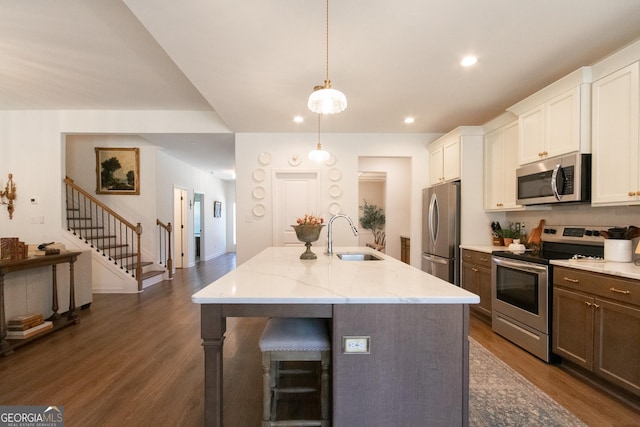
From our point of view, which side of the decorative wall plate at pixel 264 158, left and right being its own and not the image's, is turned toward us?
front

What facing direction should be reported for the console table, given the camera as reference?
facing the viewer and to the right of the viewer

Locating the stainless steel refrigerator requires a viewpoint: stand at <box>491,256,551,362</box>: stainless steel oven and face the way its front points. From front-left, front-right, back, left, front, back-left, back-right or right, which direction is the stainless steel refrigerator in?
right

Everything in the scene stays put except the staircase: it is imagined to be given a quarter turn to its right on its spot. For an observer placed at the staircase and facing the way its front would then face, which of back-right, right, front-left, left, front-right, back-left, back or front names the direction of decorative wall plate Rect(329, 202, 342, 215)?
left

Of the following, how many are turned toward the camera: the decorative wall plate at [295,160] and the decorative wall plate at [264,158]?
2

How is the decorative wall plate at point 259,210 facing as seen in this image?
toward the camera

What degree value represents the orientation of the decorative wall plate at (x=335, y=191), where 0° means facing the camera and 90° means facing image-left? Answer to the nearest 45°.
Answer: approximately 0°

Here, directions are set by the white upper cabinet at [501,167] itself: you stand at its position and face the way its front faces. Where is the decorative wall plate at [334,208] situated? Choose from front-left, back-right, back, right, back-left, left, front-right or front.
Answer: front-right

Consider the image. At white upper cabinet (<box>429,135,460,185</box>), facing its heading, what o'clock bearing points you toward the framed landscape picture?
The framed landscape picture is roughly at 1 o'clock from the white upper cabinet.

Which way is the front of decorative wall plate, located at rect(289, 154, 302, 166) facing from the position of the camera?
facing the viewer

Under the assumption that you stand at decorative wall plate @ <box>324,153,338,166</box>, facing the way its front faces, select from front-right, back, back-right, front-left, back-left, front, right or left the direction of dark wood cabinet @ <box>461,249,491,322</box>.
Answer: front-left

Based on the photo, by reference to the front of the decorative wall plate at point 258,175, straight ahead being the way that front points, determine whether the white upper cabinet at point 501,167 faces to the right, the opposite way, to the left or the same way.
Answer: to the right

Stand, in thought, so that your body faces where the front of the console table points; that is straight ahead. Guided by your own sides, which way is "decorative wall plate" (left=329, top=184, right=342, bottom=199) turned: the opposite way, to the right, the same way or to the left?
to the right

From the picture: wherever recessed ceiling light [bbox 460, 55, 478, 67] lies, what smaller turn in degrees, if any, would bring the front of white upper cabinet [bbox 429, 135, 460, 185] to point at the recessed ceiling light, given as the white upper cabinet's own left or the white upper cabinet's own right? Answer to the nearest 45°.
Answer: approximately 45° to the white upper cabinet's own left

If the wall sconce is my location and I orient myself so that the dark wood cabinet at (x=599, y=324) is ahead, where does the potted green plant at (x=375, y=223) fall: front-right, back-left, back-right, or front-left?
front-left

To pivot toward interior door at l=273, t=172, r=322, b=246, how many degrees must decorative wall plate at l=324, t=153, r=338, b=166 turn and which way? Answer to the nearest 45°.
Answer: approximately 90° to its right

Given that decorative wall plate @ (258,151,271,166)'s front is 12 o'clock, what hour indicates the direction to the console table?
The console table is roughly at 2 o'clock from the decorative wall plate.
